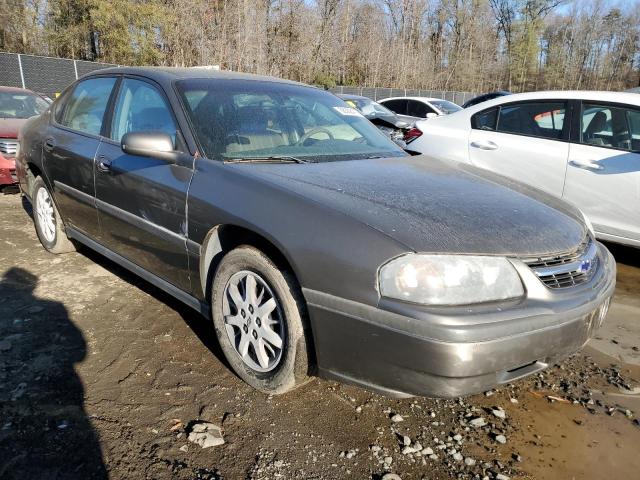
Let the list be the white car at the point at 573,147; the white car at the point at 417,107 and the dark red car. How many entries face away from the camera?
0

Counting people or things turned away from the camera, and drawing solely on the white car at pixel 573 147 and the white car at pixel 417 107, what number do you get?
0

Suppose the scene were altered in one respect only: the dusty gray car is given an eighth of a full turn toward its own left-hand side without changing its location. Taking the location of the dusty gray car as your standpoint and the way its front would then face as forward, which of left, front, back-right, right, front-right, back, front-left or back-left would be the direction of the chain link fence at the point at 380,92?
left

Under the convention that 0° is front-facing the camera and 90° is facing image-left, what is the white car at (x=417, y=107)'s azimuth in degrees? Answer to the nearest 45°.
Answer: approximately 315°

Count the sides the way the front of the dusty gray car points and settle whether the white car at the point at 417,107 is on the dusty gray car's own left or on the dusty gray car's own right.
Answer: on the dusty gray car's own left

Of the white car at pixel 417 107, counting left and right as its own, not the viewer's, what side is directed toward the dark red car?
right

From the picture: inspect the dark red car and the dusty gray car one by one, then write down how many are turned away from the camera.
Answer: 0

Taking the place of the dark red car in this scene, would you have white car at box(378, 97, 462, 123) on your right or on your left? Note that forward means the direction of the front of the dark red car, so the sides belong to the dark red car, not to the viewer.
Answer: on your left

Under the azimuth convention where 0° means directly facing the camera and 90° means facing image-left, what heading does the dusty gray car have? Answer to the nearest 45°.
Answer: approximately 315°

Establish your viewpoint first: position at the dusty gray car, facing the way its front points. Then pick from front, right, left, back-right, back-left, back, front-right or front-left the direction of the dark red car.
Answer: back

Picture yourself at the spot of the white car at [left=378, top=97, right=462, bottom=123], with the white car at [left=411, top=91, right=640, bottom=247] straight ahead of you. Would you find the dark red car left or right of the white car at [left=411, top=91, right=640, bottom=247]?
right

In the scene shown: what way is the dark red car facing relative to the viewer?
toward the camera

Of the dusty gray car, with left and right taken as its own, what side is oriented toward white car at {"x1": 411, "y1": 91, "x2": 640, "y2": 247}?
left
